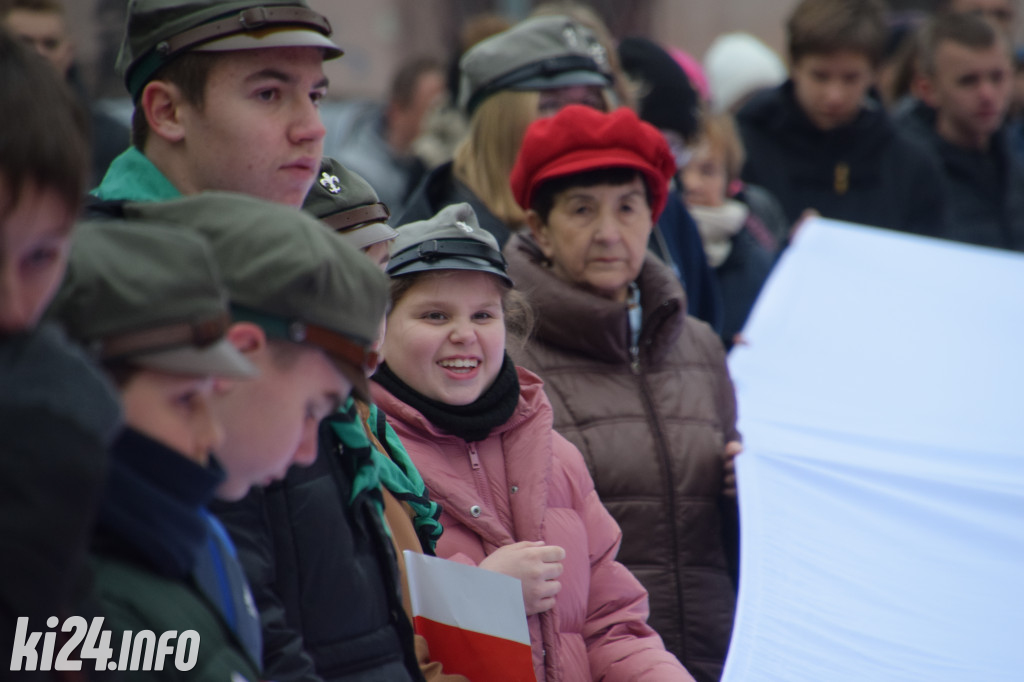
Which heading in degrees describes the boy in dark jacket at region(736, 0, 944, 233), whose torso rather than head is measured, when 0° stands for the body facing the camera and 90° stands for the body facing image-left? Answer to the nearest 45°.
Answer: approximately 0°

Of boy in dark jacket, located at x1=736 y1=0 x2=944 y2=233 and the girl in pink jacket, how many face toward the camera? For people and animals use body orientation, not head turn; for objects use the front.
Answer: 2

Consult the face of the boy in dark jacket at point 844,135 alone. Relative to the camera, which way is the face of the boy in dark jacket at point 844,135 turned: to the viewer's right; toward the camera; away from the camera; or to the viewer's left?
toward the camera

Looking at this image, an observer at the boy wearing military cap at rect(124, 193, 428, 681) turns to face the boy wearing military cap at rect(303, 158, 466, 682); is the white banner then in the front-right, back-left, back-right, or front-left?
front-right

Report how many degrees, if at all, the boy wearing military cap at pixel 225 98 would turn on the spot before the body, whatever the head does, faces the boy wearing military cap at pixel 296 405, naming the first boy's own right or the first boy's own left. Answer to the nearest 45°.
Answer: approximately 45° to the first boy's own right

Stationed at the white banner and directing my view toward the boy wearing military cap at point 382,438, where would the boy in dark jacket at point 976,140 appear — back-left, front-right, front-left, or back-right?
back-right

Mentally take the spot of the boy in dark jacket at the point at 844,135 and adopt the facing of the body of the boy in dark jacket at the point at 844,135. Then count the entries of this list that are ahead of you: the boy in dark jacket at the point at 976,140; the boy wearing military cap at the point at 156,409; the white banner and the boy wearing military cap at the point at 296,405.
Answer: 3

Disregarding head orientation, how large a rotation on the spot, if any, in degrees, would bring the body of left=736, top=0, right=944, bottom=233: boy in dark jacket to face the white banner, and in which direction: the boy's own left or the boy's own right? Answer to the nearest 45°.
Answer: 0° — they already face it

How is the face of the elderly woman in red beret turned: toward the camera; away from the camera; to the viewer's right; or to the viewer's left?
toward the camera

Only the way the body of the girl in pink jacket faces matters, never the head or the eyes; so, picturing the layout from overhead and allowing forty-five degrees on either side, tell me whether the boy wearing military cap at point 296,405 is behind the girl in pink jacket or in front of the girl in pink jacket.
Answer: in front

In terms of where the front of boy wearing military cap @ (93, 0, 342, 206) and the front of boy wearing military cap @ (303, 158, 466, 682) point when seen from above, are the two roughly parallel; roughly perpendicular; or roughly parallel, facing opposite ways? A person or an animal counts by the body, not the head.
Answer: roughly parallel

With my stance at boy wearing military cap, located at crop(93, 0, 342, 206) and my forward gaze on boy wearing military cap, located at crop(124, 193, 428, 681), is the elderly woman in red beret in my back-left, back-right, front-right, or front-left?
back-left

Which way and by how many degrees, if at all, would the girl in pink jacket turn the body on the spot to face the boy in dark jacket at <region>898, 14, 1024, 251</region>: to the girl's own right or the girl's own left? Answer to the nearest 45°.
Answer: approximately 135° to the girl's own left

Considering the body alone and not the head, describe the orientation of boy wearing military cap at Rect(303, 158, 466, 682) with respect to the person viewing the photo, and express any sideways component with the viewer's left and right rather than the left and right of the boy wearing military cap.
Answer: facing the viewer and to the right of the viewer

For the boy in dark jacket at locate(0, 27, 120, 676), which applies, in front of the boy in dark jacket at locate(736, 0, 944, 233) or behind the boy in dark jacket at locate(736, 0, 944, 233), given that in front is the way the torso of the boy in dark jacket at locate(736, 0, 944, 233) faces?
in front
